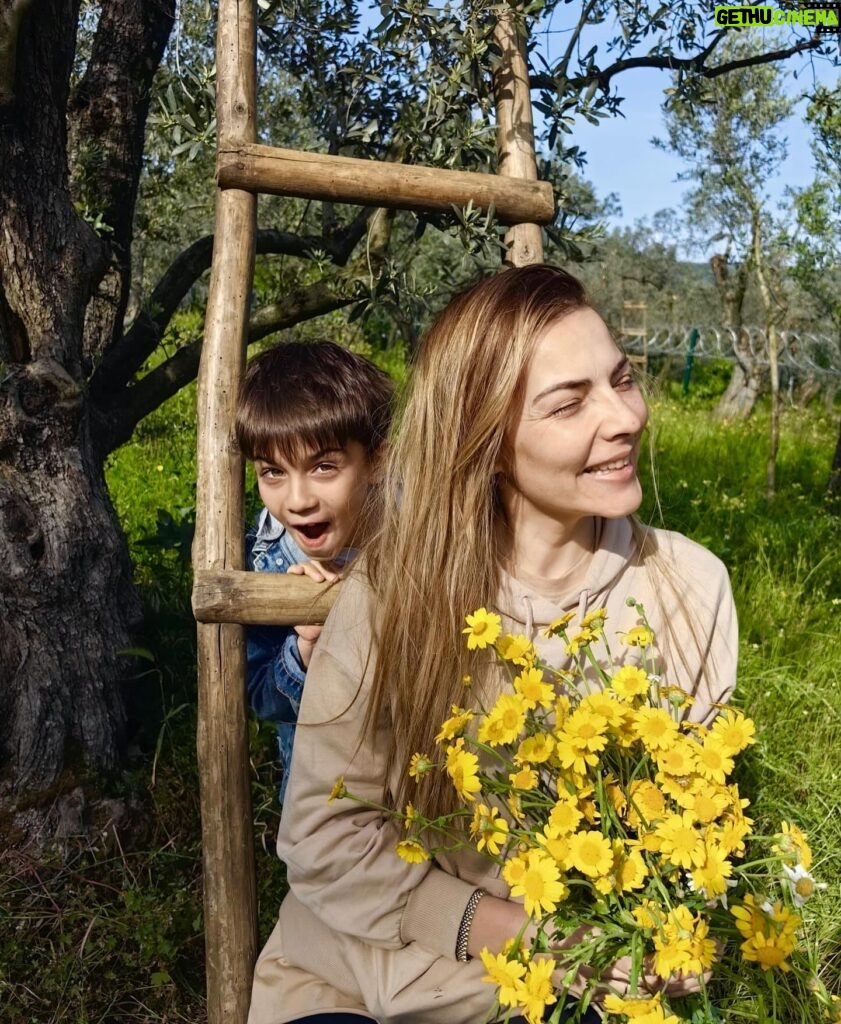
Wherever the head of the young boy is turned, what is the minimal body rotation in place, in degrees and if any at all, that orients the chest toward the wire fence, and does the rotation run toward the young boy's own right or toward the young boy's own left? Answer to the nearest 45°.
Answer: approximately 135° to the young boy's own left

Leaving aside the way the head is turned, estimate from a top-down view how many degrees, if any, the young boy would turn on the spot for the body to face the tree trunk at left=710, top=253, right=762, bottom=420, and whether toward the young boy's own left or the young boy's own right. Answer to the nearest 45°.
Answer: approximately 135° to the young boy's own left

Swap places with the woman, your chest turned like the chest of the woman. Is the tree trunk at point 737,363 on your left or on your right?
on your left

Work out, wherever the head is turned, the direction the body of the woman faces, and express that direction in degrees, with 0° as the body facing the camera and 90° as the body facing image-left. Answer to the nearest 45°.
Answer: approximately 315°
